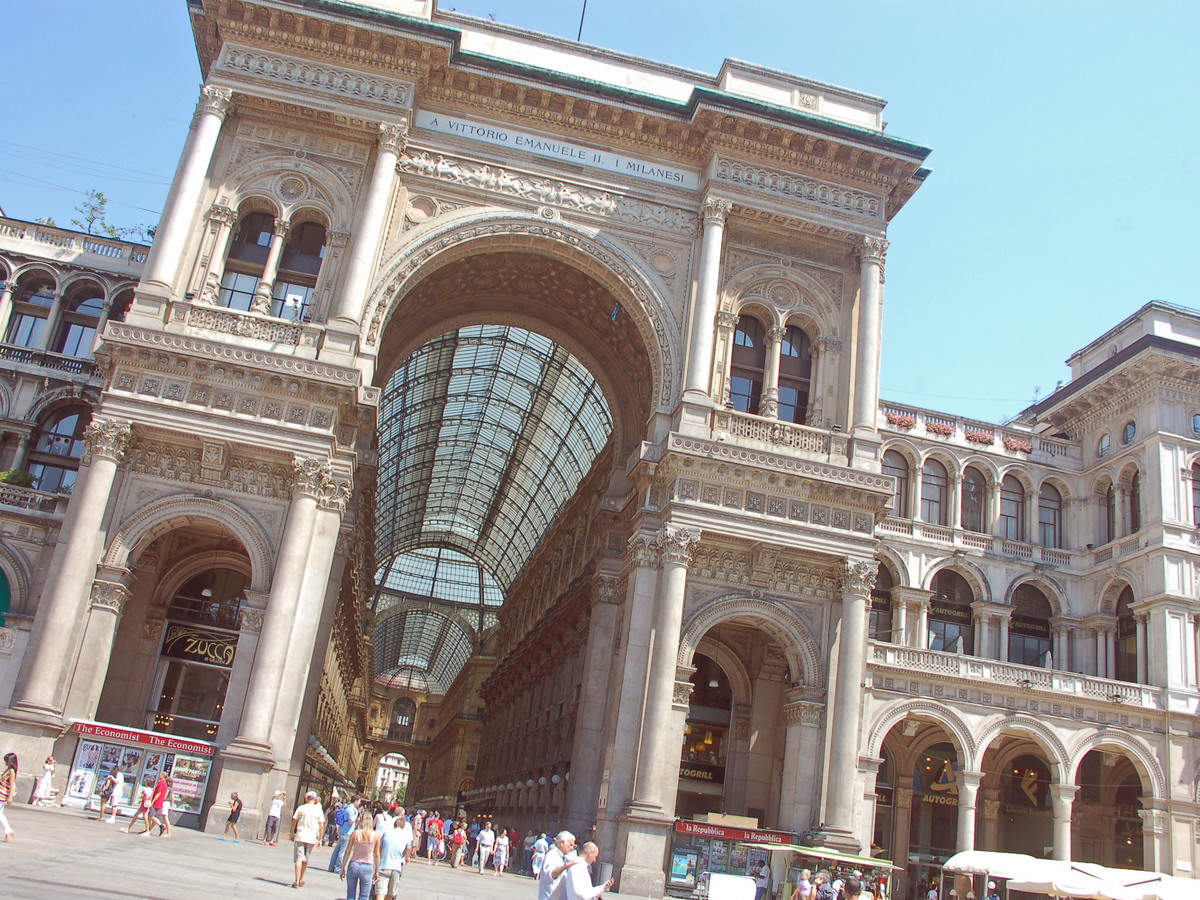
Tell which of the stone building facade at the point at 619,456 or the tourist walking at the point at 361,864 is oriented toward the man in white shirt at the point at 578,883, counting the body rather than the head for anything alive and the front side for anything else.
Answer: the stone building facade

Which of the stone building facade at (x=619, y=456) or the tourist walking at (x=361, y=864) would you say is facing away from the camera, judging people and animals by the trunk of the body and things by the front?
the tourist walking

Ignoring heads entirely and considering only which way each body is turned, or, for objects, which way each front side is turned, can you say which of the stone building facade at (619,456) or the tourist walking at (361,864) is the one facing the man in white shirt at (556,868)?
the stone building facade

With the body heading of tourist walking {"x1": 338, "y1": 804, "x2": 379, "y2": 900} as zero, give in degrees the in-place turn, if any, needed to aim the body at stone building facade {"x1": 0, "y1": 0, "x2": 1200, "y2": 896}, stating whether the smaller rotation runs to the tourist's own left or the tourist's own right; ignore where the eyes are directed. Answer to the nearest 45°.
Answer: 0° — they already face it

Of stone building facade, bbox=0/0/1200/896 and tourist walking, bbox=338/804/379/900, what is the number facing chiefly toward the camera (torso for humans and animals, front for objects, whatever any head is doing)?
1

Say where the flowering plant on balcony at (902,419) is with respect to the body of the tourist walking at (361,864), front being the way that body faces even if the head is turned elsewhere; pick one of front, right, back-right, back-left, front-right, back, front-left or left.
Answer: front-right

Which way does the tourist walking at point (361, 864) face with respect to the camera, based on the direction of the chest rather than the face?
away from the camera

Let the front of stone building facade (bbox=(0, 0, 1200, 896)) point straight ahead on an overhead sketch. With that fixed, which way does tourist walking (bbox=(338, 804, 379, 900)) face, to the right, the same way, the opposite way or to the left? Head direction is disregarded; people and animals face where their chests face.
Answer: the opposite way

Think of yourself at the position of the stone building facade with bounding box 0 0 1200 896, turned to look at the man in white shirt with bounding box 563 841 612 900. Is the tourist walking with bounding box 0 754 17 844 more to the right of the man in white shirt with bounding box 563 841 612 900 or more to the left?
right

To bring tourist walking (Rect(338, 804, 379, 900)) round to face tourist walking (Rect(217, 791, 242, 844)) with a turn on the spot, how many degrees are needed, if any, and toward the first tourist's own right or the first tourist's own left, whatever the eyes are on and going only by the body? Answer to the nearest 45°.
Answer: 0° — they already face them

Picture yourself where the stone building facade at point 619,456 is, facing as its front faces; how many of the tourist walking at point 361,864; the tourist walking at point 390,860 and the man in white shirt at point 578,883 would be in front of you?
3

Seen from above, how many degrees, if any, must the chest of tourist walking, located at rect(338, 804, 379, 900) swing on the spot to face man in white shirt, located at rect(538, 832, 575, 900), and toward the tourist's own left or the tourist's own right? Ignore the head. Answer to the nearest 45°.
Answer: approximately 135° to the tourist's own right

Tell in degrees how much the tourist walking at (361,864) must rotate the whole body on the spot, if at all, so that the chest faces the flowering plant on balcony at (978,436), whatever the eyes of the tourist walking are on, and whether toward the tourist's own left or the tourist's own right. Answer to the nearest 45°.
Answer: approximately 45° to the tourist's own right

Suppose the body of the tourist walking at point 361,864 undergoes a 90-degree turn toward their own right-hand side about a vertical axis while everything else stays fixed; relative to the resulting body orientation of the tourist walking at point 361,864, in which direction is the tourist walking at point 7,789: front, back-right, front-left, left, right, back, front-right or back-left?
back-left
